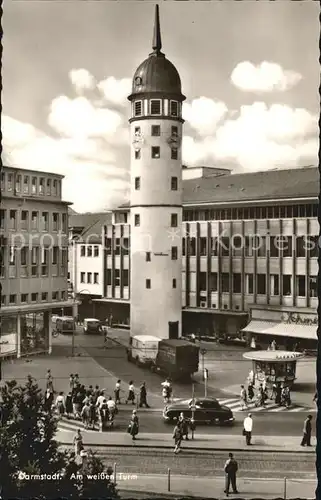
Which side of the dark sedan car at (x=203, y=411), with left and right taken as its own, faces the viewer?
left

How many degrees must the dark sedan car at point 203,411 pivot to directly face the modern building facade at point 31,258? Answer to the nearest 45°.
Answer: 0° — it already faces it

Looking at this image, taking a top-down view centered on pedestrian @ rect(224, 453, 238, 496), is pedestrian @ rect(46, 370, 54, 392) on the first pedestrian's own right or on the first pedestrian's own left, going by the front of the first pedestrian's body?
on the first pedestrian's own left

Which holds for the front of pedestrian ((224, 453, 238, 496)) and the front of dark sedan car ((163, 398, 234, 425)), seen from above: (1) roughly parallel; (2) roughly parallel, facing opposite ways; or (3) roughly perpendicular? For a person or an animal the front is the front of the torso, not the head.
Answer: roughly perpendicular

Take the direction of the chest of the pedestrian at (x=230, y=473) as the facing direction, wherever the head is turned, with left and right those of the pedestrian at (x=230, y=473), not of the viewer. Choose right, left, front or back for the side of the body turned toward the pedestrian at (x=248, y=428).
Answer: front

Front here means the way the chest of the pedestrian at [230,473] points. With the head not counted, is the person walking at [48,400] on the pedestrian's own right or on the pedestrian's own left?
on the pedestrian's own left

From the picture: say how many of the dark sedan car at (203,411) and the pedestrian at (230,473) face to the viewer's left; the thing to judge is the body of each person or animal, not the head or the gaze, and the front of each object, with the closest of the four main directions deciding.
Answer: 1
